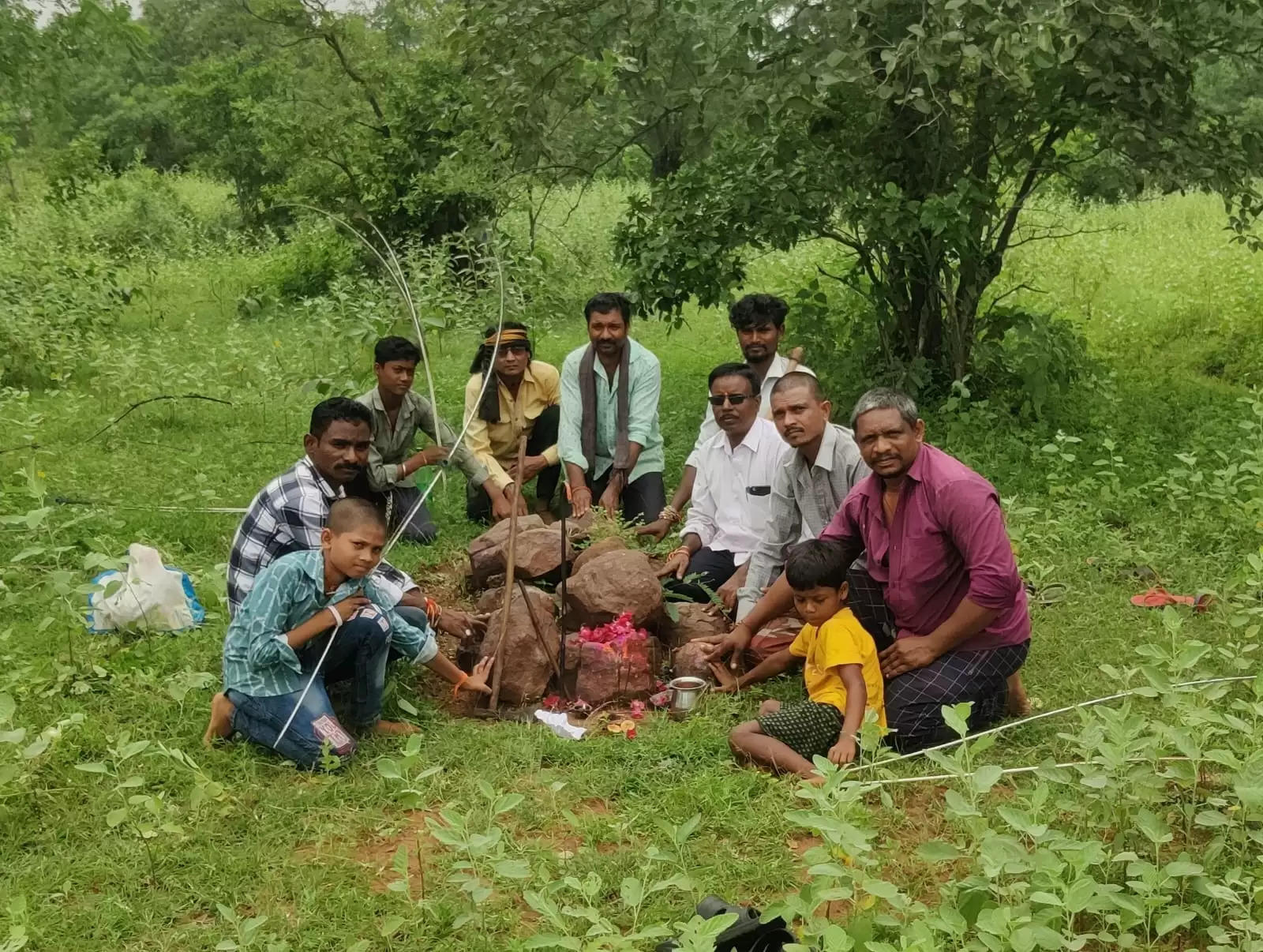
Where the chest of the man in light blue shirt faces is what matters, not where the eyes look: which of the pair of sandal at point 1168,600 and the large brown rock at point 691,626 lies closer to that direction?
the large brown rock

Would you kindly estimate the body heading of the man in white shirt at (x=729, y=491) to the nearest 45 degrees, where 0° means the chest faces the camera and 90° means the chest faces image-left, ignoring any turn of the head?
approximately 45°

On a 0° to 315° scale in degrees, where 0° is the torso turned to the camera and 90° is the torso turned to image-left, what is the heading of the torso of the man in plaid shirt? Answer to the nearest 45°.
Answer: approximately 315°

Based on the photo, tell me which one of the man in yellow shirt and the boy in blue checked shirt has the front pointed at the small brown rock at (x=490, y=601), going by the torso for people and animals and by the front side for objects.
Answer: the man in yellow shirt

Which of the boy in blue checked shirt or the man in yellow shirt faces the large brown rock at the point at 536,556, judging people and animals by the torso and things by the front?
the man in yellow shirt

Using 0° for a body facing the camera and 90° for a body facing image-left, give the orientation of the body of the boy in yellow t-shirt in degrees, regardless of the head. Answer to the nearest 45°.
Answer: approximately 45°

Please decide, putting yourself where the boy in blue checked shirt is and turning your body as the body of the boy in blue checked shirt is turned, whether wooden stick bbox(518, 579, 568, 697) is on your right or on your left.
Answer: on your left

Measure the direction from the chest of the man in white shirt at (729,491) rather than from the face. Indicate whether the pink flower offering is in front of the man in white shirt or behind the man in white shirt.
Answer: in front

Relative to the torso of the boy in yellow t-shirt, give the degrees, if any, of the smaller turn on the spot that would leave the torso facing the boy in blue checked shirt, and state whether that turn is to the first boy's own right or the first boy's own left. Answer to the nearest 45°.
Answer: approximately 45° to the first boy's own right

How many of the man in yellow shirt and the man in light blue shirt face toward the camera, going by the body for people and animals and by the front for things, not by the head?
2

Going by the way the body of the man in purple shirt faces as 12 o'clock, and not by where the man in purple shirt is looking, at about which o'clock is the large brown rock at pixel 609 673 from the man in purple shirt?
The large brown rock is roughly at 2 o'clock from the man in purple shirt.
